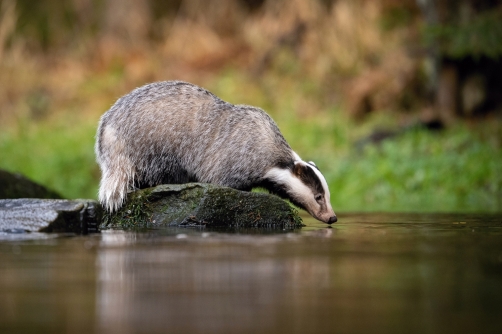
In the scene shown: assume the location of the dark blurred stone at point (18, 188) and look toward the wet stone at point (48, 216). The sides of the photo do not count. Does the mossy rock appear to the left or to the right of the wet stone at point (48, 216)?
left

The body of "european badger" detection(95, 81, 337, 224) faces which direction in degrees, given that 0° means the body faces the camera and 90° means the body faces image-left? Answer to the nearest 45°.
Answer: approximately 270°

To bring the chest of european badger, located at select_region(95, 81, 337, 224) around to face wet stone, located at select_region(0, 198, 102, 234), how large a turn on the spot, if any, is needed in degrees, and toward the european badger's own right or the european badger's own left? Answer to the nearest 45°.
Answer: approximately 135° to the european badger's own right

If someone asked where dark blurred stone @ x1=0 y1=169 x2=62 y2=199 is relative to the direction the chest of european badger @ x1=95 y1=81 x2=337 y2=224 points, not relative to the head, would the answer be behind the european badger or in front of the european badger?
behind
